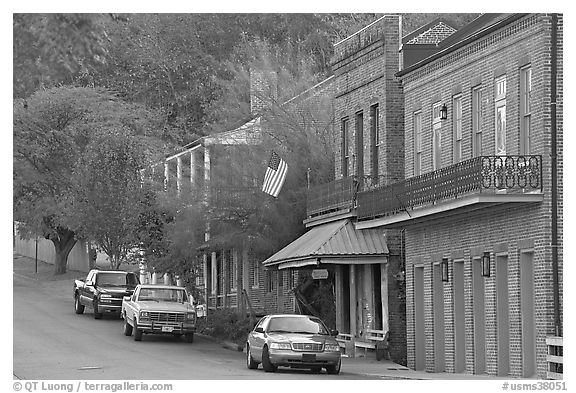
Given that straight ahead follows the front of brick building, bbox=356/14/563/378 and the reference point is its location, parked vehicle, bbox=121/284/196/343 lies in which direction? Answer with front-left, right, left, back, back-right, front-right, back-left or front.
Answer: right

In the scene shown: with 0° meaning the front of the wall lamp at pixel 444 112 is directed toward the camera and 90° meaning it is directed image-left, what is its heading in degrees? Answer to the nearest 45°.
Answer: approximately 45°

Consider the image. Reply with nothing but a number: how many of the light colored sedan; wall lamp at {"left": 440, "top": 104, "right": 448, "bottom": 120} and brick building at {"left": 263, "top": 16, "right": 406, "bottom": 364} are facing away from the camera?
0

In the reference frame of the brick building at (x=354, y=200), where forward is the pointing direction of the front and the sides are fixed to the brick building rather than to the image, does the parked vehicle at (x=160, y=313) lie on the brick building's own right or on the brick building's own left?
on the brick building's own right

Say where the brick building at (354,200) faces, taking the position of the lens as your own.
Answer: facing the viewer and to the left of the viewer

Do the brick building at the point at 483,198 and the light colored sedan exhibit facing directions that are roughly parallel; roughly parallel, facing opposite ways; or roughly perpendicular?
roughly perpendicular

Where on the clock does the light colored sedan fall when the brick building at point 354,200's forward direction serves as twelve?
The light colored sedan is roughly at 11 o'clock from the brick building.

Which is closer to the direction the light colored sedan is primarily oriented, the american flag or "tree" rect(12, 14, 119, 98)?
the tree

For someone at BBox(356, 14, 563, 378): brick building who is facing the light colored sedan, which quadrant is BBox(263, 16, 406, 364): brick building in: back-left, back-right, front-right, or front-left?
front-right

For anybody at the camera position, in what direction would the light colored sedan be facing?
facing the viewer and to the right of the viewer

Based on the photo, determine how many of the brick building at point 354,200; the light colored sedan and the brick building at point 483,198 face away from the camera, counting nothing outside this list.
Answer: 0

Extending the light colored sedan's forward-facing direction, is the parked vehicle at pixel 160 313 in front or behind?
behind

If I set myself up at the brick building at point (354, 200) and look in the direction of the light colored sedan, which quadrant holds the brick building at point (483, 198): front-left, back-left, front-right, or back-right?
front-left
